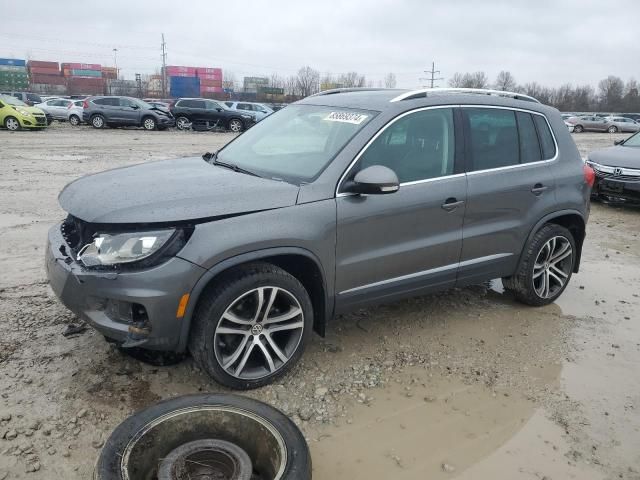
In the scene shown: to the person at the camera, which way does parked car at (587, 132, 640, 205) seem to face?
facing the viewer and to the left of the viewer

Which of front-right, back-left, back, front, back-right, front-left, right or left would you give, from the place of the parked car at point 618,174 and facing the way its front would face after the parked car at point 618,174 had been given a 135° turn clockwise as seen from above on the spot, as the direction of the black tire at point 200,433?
back

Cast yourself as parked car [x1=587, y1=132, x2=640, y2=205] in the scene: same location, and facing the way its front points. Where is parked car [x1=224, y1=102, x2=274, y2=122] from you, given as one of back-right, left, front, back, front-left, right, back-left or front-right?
right

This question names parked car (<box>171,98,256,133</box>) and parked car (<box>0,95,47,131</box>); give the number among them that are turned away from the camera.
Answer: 0

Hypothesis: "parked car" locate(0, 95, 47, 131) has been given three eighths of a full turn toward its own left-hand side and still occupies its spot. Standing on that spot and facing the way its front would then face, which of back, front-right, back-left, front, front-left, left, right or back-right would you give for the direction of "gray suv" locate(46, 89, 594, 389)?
back

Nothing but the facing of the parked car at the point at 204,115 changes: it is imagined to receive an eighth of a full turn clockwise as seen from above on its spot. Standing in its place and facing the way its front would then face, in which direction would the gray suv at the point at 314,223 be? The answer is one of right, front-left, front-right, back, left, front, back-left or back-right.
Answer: front

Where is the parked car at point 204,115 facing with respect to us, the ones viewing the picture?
facing the viewer and to the right of the viewer

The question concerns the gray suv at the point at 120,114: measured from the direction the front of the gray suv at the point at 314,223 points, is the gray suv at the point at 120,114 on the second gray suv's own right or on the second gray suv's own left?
on the second gray suv's own right

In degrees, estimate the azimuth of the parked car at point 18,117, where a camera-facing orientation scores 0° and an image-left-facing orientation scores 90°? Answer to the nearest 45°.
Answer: approximately 315°

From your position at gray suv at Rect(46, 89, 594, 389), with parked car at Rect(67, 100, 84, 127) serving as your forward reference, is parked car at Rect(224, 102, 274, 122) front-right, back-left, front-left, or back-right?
front-right

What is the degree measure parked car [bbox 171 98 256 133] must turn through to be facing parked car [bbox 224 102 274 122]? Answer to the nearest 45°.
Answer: approximately 90° to its left

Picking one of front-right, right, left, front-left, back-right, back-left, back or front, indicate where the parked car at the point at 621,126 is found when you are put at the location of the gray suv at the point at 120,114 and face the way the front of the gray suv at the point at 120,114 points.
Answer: front-left

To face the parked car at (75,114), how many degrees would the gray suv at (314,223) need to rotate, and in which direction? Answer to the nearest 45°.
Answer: approximately 90° to its right

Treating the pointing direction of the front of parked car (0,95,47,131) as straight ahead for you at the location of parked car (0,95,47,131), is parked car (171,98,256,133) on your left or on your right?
on your left

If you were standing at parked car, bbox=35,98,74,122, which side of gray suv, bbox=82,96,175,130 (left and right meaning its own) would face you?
back
